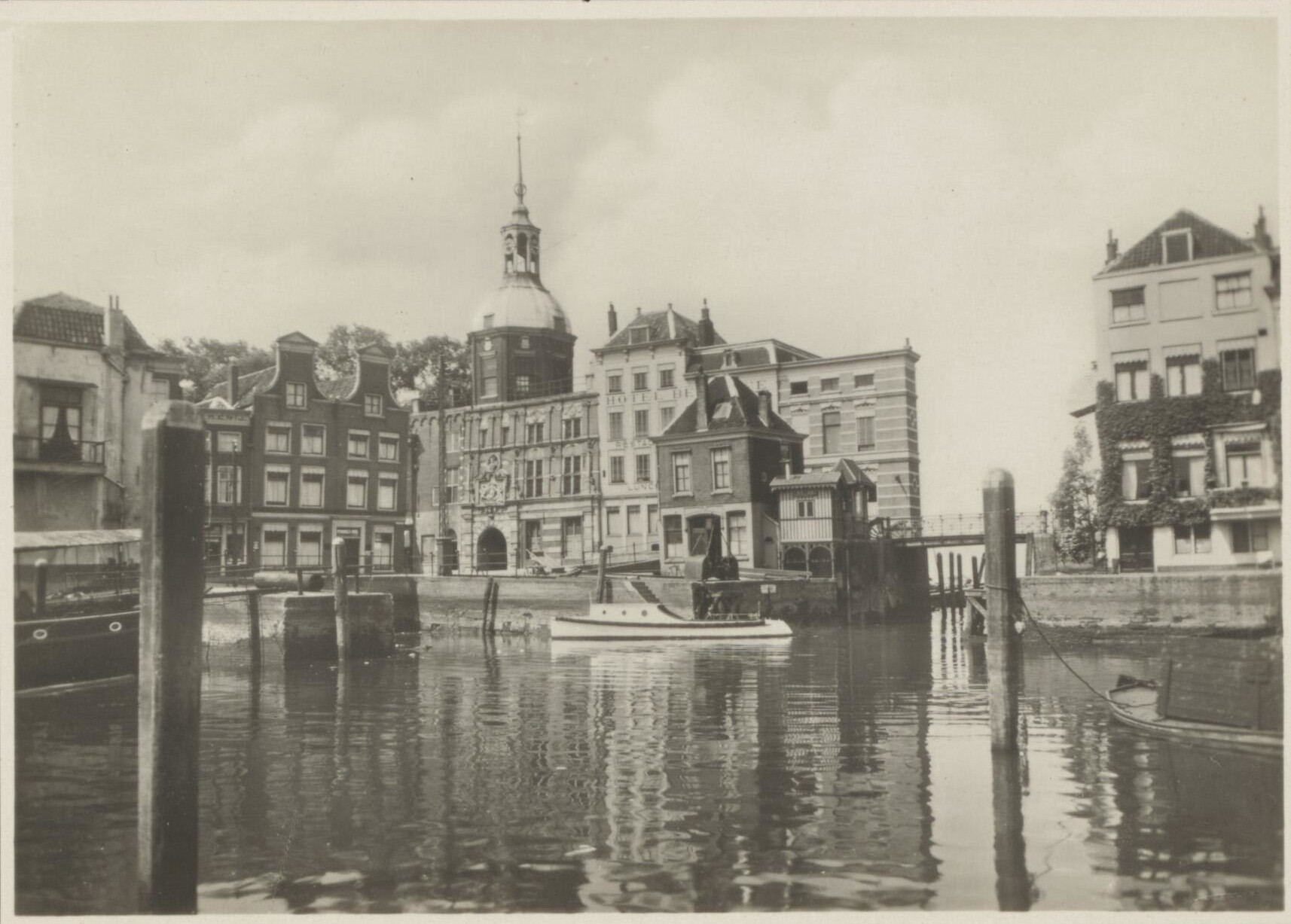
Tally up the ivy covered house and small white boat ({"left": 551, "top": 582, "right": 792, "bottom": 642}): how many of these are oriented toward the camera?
1

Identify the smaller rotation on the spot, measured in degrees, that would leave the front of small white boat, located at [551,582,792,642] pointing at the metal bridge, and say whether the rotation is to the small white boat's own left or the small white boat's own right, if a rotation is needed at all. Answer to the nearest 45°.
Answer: approximately 135° to the small white boat's own right

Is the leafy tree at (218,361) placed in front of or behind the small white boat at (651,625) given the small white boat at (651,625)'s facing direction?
in front

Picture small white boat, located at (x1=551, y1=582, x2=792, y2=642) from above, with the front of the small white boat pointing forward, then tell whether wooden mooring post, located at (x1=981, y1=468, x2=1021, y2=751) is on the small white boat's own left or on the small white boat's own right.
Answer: on the small white boat's own left

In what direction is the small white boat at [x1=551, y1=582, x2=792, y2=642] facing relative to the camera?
to the viewer's left

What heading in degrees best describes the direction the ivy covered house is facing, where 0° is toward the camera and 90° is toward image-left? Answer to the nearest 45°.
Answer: approximately 0°

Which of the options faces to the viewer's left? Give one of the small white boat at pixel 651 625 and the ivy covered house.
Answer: the small white boat
